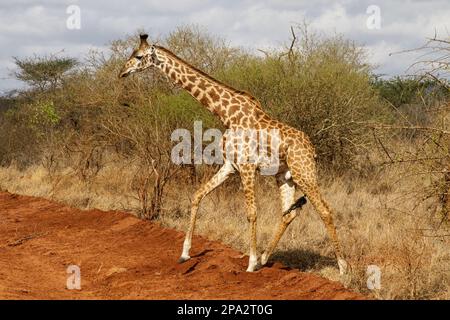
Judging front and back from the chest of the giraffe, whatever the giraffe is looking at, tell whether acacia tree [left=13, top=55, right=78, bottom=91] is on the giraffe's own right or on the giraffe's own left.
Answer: on the giraffe's own right

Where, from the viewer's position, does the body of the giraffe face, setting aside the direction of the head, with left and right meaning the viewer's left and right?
facing to the left of the viewer
